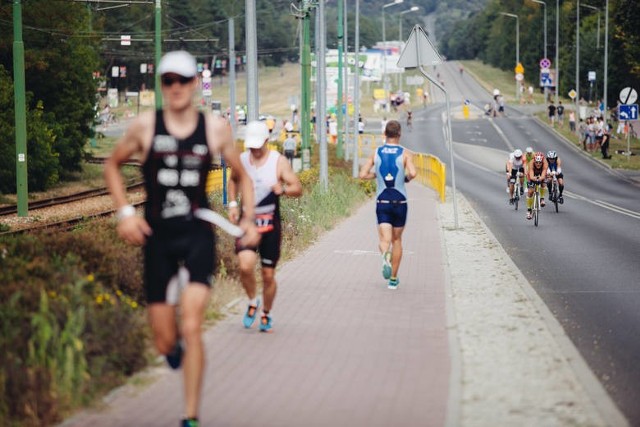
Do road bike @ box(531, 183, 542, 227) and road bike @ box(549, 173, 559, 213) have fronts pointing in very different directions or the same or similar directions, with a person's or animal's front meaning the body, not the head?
same or similar directions

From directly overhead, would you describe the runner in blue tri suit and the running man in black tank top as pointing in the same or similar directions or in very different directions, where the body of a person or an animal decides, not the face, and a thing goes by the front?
very different directions

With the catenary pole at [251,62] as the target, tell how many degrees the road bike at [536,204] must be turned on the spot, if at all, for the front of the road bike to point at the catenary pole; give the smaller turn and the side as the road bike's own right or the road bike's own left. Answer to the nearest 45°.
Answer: approximately 45° to the road bike's own right

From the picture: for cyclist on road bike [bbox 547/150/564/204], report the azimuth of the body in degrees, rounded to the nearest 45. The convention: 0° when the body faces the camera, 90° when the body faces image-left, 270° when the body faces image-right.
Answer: approximately 0°

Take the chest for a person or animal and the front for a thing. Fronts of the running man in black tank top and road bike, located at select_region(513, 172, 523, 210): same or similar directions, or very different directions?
same or similar directions

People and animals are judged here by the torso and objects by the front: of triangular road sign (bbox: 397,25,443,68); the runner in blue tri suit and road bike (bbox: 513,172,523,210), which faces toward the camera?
the road bike

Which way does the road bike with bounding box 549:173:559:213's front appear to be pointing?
toward the camera

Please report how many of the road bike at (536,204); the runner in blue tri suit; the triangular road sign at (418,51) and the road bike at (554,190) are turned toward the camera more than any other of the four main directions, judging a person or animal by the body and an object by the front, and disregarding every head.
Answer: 2

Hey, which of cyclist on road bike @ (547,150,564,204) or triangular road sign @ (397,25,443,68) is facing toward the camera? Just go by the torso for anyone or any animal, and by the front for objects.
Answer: the cyclist on road bike

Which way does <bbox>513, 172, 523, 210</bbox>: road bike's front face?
toward the camera

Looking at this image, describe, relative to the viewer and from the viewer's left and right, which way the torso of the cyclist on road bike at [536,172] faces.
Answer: facing the viewer

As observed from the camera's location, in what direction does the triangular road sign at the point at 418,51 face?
facing away from the viewer

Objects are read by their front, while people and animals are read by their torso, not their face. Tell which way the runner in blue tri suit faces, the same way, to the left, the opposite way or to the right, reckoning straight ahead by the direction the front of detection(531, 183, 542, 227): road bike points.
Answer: the opposite way

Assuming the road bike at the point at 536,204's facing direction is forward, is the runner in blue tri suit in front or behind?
in front

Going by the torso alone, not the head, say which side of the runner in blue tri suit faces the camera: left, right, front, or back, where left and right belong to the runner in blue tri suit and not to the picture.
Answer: back

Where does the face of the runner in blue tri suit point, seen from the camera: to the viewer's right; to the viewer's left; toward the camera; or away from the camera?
away from the camera
